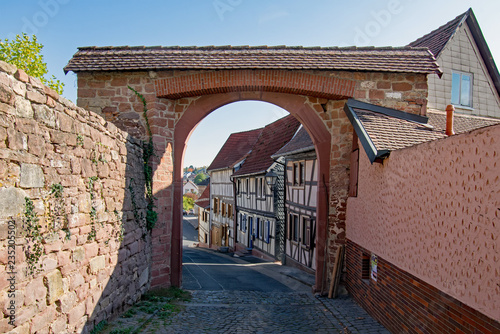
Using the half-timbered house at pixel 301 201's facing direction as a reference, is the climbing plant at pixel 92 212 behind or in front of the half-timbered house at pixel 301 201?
in front

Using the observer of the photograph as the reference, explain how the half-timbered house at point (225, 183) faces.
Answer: facing the viewer and to the left of the viewer

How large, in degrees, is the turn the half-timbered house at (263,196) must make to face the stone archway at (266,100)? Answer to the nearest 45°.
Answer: approximately 45° to its left

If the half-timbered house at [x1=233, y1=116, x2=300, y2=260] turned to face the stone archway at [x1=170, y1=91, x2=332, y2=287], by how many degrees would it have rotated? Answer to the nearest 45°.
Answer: approximately 45° to its left

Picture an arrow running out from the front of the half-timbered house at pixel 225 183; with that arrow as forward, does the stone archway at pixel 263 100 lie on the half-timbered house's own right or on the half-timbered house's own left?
on the half-timbered house's own left

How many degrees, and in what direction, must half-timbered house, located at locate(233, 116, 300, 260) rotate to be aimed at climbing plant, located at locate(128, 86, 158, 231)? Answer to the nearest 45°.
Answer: approximately 45° to its left

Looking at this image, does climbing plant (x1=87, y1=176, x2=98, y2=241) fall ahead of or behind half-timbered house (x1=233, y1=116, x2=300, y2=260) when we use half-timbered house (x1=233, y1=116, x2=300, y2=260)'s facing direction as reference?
ahead

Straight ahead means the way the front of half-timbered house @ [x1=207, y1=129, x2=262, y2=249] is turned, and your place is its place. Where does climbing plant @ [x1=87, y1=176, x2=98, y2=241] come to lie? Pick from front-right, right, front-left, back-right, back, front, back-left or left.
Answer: front-left
